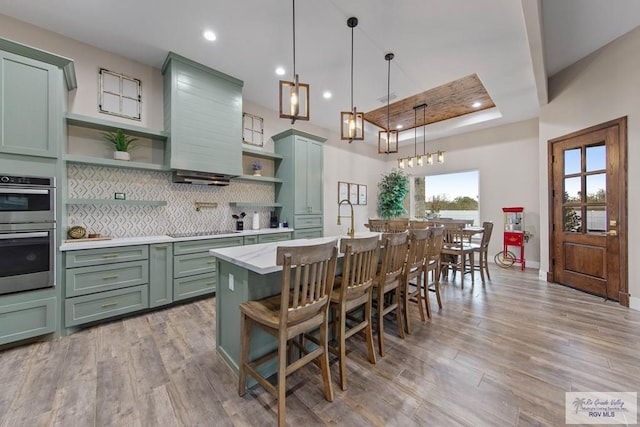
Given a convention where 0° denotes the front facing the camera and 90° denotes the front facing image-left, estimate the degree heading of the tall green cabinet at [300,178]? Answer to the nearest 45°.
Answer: approximately 315°

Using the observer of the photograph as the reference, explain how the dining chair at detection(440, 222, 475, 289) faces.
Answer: facing away from the viewer and to the right of the viewer

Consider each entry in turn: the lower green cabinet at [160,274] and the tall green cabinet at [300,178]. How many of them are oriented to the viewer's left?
0

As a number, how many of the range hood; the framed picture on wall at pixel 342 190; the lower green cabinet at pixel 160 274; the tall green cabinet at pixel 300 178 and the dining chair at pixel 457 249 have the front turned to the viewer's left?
0

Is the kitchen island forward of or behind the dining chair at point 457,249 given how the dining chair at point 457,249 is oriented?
behind

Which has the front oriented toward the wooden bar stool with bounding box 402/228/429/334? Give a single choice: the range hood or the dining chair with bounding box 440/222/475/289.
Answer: the range hood

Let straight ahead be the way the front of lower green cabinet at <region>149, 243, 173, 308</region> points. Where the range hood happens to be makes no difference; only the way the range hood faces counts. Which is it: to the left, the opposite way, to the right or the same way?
the same way

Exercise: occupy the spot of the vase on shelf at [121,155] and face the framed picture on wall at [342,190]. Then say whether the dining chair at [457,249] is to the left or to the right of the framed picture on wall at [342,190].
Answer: right

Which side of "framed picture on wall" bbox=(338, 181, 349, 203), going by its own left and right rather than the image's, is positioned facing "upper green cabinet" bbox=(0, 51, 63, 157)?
right

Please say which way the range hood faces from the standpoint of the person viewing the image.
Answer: facing the viewer and to the right of the viewer

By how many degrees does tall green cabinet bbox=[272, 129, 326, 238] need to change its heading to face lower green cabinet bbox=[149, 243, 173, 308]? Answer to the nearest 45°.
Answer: approximately 90° to its right
